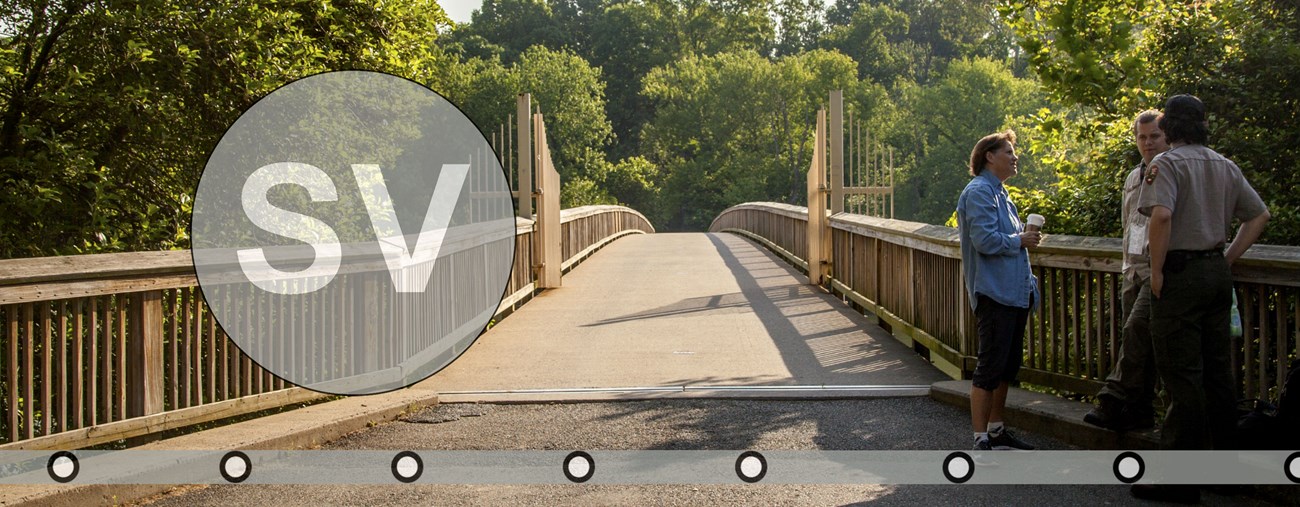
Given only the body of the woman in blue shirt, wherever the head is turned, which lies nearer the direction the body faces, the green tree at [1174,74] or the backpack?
the backpack

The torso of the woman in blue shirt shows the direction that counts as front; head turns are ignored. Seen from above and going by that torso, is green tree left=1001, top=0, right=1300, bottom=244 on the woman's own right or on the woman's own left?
on the woman's own left

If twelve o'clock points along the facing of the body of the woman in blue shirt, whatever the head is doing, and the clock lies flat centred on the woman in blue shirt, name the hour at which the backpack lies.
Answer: The backpack is roughly at 1 o'clock from the woman in blue shirt.

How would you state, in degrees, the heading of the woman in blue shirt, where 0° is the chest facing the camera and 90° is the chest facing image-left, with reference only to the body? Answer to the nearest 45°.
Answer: approximately 270°

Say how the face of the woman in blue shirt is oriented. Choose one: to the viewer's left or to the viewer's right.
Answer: to the viewer's right
